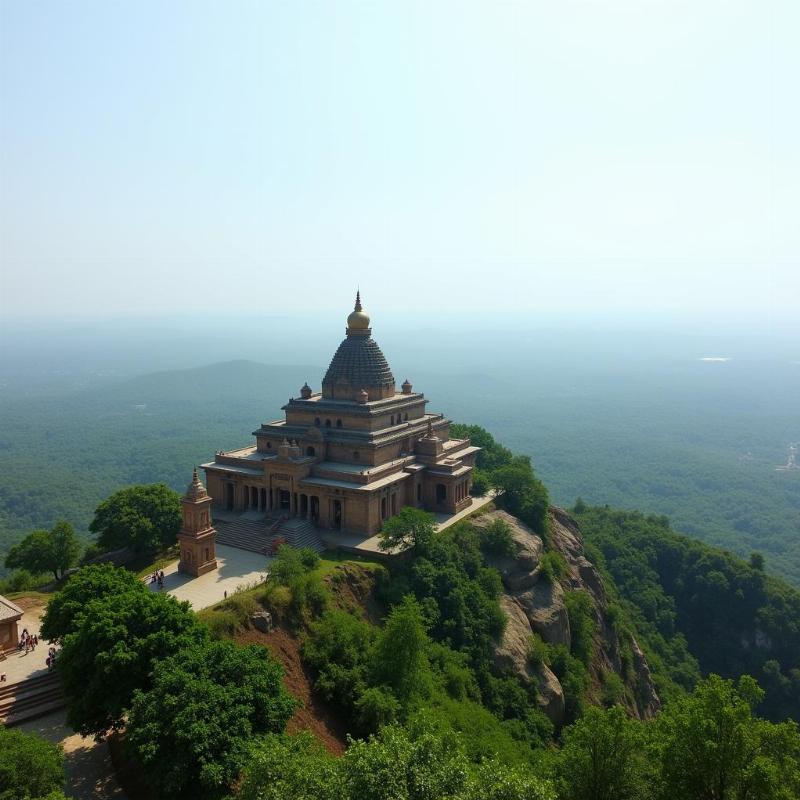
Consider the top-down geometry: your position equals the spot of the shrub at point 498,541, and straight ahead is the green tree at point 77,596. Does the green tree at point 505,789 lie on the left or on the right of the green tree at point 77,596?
left

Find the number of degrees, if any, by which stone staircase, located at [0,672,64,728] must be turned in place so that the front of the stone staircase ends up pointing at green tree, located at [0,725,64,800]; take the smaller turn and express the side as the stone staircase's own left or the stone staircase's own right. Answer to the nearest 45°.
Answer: approximately 45° to the stone staircase's own right

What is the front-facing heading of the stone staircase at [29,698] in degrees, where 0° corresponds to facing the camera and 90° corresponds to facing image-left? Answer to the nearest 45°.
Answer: approximately 315°

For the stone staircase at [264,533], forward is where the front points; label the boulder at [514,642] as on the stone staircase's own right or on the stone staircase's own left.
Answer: on the stone staircase's own left

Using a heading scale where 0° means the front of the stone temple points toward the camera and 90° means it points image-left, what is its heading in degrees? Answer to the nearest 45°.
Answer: approximately 45°

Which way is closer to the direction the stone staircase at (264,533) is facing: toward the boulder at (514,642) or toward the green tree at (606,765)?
the green tree

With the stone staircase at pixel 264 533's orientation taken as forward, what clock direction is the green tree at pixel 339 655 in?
The green tree is roughly at 10 o'clock from the stone staircase.

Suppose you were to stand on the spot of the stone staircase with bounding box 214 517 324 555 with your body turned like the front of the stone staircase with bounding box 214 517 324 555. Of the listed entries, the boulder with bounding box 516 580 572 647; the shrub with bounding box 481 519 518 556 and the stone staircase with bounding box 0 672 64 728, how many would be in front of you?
1

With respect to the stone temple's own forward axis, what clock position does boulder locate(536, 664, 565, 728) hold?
The boulder is roughly at 9 o'clock from the stone temple.
